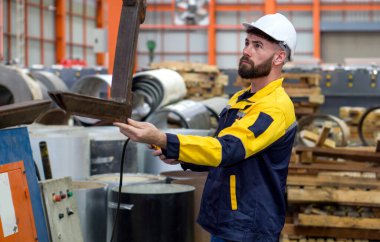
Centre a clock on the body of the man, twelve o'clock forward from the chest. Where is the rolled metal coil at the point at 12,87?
The rolled metal coil is roughly at 2 o'clock from the man.

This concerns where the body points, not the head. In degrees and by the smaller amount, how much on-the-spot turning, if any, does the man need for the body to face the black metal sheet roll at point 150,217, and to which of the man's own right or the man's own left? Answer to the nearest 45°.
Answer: approximately 45° to the man's own right

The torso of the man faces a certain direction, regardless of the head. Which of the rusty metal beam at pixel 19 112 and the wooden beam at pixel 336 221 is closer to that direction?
the rusty metal beam

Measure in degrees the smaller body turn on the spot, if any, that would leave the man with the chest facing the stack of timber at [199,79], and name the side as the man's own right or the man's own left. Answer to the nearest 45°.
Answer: approximately 90° to the man's own right

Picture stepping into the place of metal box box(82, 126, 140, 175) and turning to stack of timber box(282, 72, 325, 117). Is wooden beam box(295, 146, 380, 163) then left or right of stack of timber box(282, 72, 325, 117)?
right

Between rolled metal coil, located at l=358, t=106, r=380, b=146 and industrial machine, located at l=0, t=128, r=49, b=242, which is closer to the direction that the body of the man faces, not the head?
the industrial machine

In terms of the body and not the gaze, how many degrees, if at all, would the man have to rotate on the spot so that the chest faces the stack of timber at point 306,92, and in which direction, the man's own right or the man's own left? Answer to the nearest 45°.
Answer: approximately 90° to the man's own right

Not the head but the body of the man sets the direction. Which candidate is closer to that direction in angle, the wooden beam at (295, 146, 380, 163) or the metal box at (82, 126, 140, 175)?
the metal box

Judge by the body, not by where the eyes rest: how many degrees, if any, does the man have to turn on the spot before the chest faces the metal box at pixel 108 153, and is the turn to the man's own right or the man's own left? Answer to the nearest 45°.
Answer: approximately 45° to the man's own right

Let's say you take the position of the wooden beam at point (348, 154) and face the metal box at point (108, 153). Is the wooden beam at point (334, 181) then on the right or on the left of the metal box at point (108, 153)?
left

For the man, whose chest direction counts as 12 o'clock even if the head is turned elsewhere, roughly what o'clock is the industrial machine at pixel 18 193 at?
The industrial machine is roughly at 12 o'clock from the man.

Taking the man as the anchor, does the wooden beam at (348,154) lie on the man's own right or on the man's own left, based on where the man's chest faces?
on the man's own right

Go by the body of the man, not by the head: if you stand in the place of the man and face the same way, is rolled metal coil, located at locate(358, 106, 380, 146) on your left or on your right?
on your right

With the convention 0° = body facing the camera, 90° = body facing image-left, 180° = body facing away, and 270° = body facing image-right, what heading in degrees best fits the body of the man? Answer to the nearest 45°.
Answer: approximately 90°

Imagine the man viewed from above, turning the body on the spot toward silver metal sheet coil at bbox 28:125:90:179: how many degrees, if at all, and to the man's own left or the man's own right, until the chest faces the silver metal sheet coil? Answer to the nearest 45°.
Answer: approximately 45° to the man's own right
